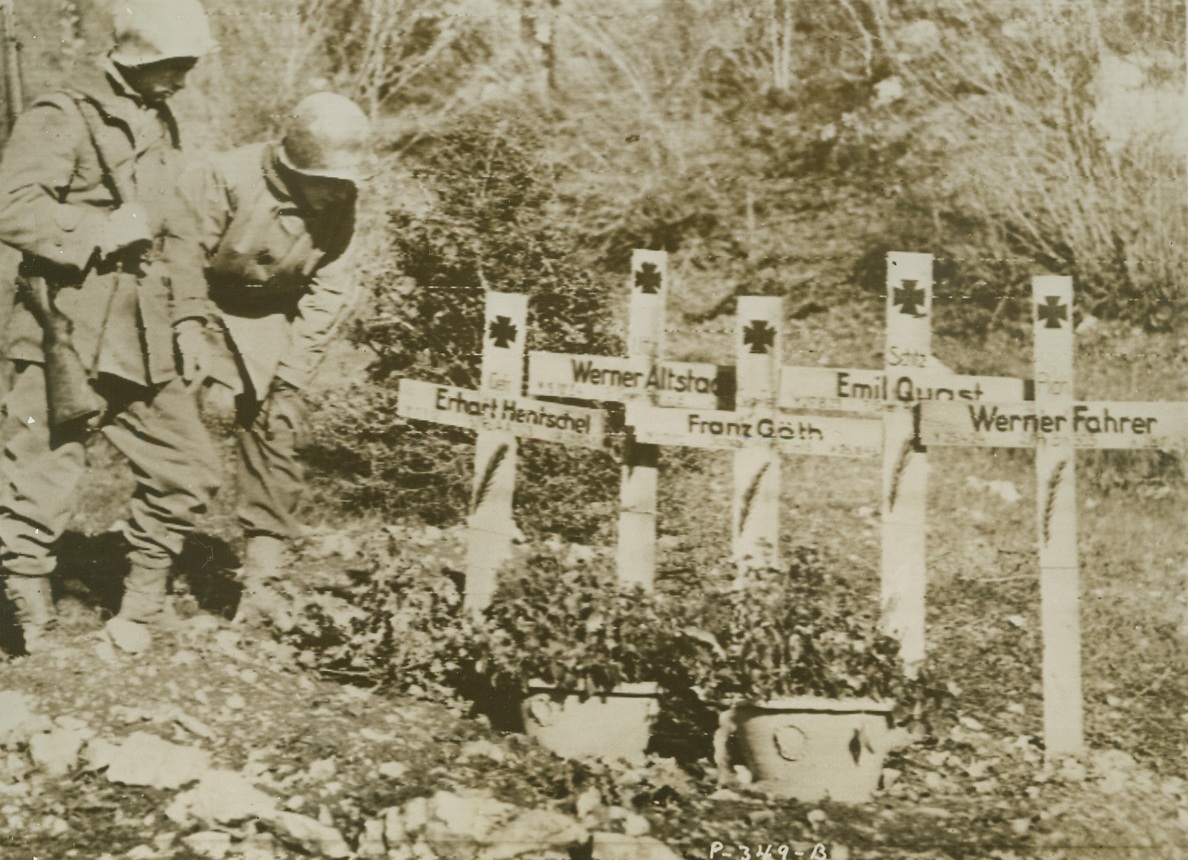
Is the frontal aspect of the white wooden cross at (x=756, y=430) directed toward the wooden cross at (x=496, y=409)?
no

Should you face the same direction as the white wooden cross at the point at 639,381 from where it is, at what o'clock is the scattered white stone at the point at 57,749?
The scattered white stone is roughly at 1 o'clock from the white wooden cross.

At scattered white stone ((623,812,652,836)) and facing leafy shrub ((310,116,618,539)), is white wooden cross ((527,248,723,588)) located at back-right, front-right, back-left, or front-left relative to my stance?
front-right

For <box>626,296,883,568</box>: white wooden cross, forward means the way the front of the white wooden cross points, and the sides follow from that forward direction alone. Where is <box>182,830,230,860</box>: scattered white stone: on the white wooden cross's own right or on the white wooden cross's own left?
on the white wooden cross's own right

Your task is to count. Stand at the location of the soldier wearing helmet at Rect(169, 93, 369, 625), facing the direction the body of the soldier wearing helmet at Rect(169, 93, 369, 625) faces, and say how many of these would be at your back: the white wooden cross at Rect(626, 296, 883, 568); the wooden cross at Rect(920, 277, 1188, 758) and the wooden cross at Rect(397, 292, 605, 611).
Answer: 0

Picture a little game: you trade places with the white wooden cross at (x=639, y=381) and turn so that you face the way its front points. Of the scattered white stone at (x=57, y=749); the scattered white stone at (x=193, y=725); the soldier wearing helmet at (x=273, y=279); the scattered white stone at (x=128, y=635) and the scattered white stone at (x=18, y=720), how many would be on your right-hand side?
5

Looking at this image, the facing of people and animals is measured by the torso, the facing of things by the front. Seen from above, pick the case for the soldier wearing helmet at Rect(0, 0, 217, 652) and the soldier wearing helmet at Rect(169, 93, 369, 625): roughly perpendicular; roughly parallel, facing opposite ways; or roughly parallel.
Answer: roughly parallel

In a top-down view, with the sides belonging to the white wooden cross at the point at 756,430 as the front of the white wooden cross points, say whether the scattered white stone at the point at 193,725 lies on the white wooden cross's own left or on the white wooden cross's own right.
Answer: on the white wooden cross's own right

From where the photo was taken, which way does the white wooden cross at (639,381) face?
toward the camera

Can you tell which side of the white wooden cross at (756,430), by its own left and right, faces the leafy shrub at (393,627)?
right

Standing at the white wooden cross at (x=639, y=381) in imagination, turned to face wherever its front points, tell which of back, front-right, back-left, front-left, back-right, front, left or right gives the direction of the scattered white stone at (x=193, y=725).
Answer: right

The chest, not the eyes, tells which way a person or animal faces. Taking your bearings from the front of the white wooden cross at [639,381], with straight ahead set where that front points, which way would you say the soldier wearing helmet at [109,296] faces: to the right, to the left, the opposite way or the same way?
to the left

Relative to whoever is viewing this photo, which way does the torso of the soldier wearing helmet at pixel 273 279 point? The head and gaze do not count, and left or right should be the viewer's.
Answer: facing the viewer and to the right of the viewer
